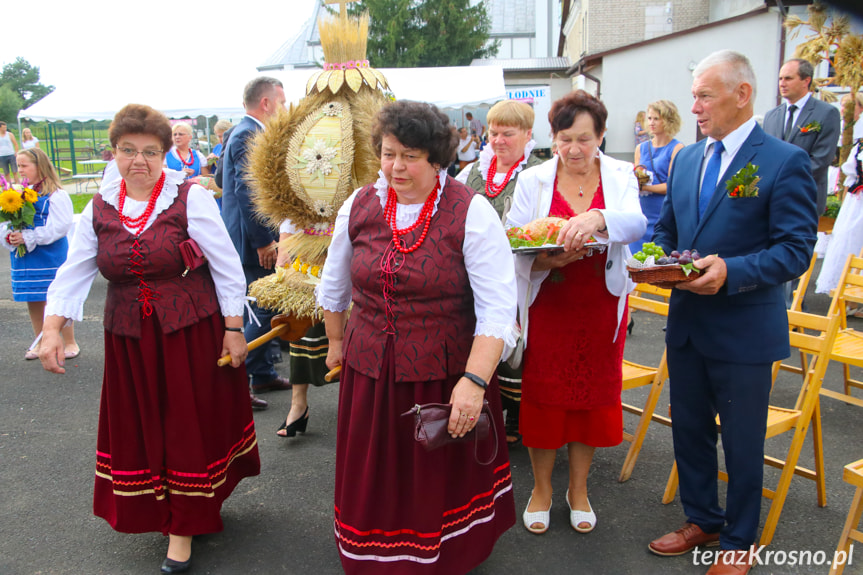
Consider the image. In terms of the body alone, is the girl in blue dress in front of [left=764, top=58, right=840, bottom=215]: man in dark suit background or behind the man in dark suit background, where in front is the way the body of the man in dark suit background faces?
in front

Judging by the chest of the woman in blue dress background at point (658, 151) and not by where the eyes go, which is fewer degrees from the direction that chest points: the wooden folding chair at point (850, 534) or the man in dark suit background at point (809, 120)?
the wooden folding chair

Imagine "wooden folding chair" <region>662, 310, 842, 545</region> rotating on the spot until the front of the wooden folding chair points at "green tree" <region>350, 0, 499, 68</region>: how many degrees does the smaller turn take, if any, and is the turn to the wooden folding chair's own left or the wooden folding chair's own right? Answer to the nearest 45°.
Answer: approximately 90° to the wooden folding chair's own right

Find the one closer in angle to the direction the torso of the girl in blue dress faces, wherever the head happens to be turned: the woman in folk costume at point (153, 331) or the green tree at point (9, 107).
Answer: the woman in folk costume

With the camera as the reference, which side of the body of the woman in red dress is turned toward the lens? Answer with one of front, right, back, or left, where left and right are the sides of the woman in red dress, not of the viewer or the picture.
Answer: front

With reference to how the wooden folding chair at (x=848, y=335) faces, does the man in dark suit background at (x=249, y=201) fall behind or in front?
in front

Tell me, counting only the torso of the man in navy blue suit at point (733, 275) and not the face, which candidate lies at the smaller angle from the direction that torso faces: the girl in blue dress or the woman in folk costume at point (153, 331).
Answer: the woman in folk costume

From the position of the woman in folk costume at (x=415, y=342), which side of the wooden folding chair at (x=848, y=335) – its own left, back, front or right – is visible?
front

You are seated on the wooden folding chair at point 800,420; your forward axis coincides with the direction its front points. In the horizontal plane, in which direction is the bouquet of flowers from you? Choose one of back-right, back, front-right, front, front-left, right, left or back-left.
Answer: front-right

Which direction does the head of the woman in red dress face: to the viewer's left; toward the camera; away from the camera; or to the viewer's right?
toward the camera

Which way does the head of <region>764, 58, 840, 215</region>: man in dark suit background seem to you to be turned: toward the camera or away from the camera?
toward the camera

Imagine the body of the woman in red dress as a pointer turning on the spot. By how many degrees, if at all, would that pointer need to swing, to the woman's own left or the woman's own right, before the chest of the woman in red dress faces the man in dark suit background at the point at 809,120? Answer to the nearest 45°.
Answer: approximately 135° to the woman's own left

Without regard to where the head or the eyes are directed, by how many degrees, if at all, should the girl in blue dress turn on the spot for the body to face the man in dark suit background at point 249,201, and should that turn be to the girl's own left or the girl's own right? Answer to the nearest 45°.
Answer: approximately 90° to the girl's own left

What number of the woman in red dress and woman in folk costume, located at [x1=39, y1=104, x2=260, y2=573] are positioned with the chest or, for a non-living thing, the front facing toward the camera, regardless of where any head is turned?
2

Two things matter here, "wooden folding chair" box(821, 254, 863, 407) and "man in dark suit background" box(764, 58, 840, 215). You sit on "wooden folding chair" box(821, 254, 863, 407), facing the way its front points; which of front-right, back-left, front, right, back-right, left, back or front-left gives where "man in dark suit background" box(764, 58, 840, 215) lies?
back-right

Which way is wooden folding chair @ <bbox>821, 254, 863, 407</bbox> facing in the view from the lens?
facing the viewer and to the left of the viewer

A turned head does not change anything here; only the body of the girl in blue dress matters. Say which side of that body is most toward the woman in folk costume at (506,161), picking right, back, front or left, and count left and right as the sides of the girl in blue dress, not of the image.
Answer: left

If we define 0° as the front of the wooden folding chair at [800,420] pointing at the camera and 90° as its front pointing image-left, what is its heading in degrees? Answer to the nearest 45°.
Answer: approximately 45°
